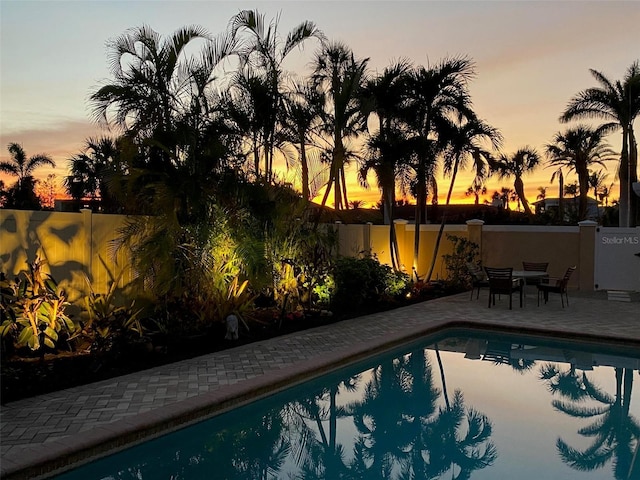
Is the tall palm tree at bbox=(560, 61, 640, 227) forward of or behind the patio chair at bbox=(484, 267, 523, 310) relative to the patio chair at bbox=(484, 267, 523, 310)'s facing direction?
forward

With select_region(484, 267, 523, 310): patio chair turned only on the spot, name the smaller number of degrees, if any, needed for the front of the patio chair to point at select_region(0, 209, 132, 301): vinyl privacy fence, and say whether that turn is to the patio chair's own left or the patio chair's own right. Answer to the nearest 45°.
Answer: approximately 180°

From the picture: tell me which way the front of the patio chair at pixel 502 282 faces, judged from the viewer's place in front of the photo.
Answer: facing away from the viewer and to the right of the viewer

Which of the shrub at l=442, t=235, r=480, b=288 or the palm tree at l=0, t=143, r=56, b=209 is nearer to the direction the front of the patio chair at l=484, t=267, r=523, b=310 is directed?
the shrub

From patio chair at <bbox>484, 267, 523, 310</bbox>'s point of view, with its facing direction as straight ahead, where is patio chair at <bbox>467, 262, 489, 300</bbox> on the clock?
patio chair at <bbox>467, 262, 489, 300</bbox> is roughly at 10 o'clock from patio chair at <bbox>484, 267, 523, 310</bbox>.

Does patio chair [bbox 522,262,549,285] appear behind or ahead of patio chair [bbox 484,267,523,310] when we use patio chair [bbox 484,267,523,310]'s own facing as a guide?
ahead
